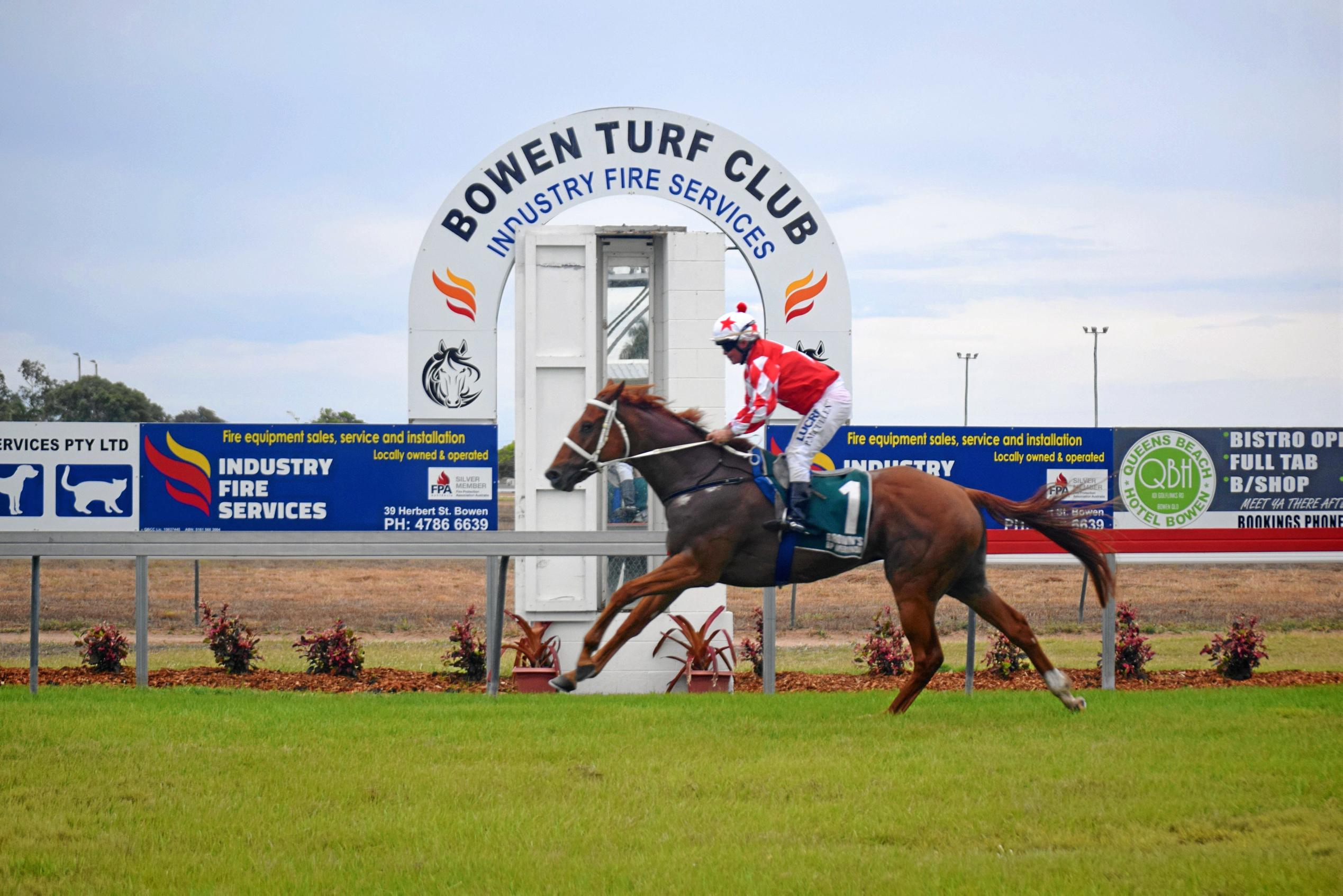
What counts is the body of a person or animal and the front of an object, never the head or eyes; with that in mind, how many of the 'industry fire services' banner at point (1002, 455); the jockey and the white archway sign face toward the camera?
2

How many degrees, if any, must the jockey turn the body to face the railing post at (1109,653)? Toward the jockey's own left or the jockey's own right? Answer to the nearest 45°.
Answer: approximately 135° to the jockey's own right

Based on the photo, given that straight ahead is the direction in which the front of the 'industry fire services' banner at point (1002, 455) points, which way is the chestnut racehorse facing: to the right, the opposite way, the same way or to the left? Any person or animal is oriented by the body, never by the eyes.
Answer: to the right

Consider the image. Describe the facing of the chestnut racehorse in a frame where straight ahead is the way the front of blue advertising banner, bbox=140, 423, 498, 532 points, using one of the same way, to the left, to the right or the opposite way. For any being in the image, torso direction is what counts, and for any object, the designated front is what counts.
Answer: to the right

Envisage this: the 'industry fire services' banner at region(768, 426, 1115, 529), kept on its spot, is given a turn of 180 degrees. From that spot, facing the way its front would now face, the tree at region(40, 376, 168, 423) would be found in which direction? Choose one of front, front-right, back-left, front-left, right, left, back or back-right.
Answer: front-left

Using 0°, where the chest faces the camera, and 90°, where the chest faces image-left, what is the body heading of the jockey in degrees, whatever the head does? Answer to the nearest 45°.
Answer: approximately 90°

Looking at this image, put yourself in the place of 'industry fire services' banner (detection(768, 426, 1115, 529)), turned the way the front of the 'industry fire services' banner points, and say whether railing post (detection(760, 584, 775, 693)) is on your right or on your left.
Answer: on your right

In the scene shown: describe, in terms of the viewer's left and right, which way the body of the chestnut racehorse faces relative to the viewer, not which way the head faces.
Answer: facing to the left of the viewer
